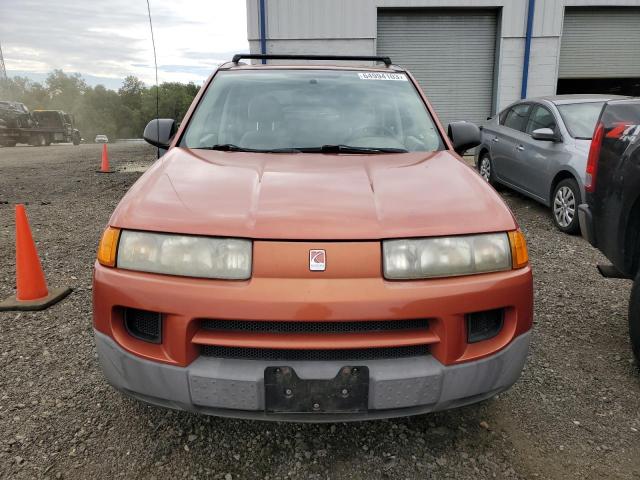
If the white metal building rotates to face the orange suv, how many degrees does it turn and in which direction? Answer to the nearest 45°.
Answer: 0° — it already faces it

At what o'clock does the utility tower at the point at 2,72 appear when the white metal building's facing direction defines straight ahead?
The utility tower is roughly at 4 o'clock from the white metal building.

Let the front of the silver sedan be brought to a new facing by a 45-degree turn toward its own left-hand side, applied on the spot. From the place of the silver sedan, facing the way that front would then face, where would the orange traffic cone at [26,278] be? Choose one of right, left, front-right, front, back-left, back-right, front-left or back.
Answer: back-right

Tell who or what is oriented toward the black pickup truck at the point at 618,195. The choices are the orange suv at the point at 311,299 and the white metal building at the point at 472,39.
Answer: the white metal building

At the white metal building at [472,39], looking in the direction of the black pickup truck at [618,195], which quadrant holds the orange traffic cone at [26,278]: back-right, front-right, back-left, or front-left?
front-right

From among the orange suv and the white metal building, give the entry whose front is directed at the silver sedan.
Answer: the white metal building

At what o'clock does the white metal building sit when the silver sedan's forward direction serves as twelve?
The white metal building is roughly at 7 o'clock from the silver sedan.

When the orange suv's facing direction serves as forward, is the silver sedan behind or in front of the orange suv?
behind

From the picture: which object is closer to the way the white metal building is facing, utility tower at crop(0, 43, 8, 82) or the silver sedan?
the silver sedan

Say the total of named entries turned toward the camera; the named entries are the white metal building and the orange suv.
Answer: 2

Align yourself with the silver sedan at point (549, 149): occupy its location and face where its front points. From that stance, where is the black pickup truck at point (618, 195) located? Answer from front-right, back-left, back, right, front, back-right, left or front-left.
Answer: front-right

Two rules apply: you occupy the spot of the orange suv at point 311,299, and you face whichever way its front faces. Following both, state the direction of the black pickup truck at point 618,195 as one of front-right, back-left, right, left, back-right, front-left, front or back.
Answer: back-left

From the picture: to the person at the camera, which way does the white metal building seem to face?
facing the viewer

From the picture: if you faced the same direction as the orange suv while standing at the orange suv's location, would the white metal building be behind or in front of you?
behind

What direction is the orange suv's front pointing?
toward the camera
